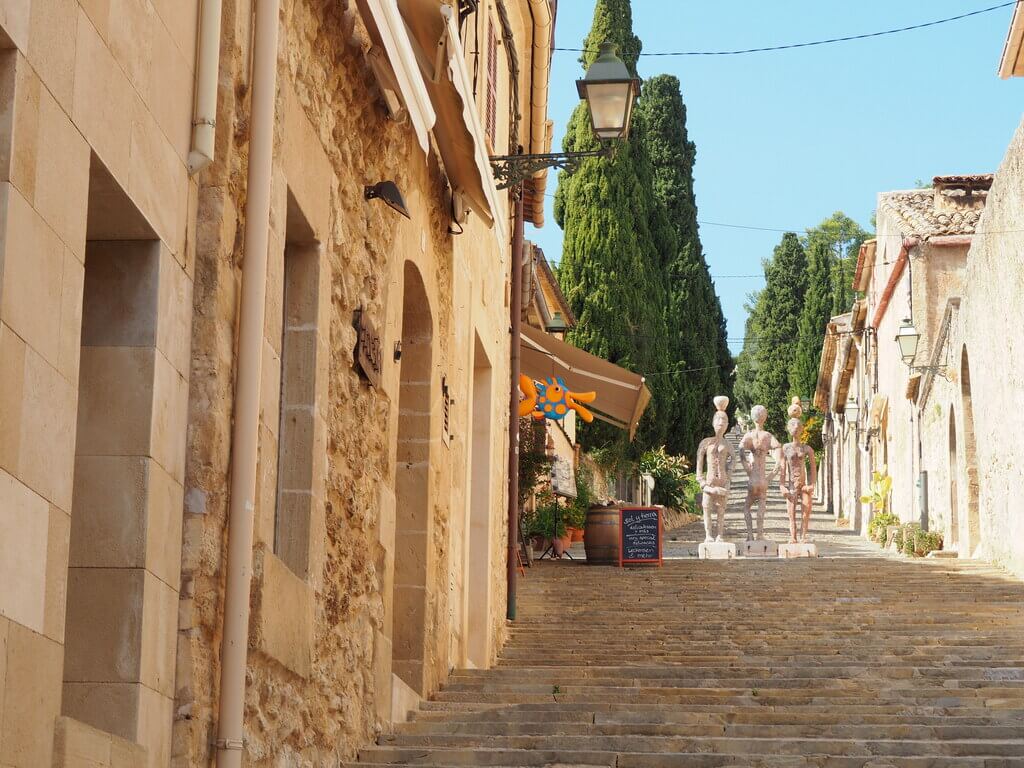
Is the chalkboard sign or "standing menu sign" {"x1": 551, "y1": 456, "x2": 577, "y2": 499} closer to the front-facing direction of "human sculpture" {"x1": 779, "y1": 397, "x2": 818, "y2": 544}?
the chalkboard sign

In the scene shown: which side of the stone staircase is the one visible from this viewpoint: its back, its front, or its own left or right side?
front

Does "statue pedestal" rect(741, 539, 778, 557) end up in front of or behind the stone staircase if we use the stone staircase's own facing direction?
behind

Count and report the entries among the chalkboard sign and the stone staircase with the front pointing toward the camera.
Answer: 2

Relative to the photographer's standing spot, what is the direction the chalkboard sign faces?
facing the viewer

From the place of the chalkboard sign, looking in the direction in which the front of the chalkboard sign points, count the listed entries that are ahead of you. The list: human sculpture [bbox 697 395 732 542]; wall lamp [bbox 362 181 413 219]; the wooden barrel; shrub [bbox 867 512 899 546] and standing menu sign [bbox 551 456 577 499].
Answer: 1

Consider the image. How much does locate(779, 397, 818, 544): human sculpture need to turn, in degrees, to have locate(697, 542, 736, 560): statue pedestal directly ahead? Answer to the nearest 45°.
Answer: approximately 45° to its right

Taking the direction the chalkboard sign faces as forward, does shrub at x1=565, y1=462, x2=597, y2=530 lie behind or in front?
behind

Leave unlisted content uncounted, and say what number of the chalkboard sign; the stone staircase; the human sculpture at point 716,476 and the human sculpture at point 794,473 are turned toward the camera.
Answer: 4

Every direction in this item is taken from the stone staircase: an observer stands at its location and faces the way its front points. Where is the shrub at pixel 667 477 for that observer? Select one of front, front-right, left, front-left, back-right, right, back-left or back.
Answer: back

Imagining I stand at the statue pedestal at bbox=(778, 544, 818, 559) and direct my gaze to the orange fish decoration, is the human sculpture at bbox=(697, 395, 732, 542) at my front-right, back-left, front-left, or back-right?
front-right
